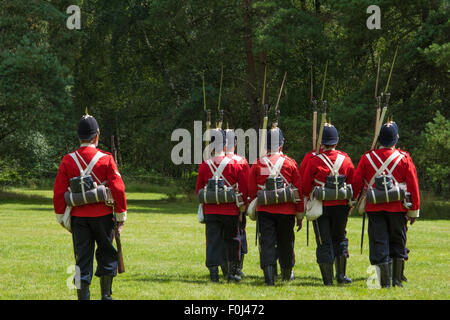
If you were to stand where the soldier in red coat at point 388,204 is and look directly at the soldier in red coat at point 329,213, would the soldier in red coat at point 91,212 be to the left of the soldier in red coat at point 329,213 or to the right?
left

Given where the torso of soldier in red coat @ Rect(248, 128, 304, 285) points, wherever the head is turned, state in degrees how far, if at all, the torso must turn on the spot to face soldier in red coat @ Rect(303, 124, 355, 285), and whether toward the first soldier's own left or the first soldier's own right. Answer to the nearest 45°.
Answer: approximately 90° to the first soldier's own right

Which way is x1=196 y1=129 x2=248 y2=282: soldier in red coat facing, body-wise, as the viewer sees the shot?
away from the camera

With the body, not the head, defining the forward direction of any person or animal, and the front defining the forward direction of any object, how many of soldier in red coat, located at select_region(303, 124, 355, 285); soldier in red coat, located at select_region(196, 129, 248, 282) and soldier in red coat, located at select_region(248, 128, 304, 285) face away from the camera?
3

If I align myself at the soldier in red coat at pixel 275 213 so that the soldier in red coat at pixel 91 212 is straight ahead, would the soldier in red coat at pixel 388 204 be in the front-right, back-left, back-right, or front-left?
back-left

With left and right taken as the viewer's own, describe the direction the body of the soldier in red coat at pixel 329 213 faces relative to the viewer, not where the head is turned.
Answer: facing away from the viewer

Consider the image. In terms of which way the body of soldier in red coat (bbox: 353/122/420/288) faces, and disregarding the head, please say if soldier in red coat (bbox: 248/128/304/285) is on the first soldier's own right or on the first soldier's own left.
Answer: on the first soldier's own left

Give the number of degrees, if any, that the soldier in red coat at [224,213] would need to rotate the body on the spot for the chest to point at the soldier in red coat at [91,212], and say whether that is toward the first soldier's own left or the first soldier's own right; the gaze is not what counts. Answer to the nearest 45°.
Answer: approximately 135° to the first soldier's own left

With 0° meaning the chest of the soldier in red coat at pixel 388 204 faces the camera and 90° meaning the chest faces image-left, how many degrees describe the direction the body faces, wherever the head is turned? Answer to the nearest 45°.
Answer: approximately 180°

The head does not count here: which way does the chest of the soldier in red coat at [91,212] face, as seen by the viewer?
away from the camera

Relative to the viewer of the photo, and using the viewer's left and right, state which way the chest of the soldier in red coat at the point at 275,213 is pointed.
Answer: facing away from the viewer
